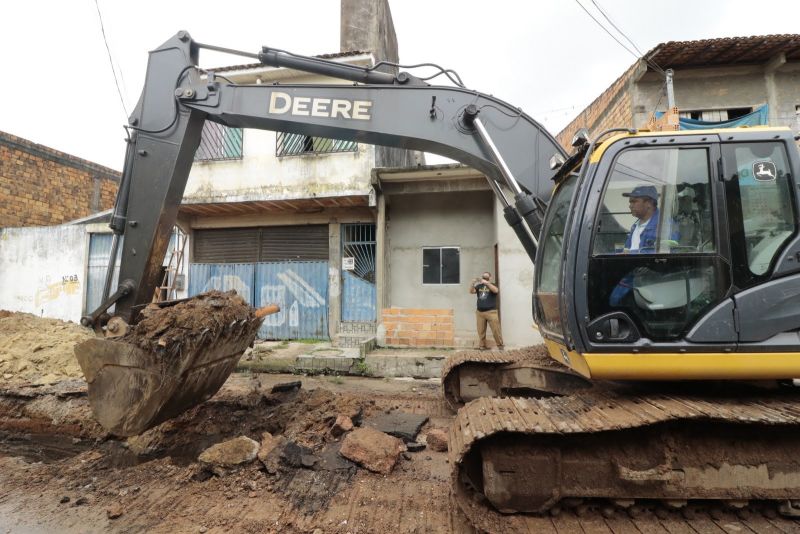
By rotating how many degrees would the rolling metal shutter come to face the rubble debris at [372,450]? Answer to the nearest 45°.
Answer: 0° — it already faces it

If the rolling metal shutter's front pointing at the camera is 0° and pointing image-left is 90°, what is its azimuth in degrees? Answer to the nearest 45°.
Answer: approximately 0°

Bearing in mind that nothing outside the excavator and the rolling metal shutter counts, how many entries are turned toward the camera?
1

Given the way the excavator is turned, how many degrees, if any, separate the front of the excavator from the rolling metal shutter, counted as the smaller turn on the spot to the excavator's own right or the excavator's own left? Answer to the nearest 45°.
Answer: approximately 45° to the excavator's own right

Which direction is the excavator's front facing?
to the viewer's left

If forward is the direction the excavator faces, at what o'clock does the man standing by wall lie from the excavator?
The man standing by wall is roughly at 3 o'clock from the excavator.

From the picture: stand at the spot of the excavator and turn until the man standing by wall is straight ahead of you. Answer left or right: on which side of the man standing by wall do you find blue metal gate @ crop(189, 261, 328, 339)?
left

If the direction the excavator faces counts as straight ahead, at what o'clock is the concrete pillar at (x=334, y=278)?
The concrete pillar is roughly at 2 o'clock from the excavator.

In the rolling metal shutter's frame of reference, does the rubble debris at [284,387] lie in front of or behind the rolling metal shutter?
in front

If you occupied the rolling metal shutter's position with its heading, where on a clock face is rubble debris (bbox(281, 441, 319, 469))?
The rubble debris is roughly at 12 o'clock from the rolling metal shutter.

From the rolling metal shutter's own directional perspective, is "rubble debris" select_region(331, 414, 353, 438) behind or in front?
in front
